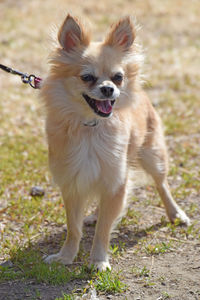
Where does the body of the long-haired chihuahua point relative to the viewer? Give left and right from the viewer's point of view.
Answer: facing the viewer and to the left of the viewer

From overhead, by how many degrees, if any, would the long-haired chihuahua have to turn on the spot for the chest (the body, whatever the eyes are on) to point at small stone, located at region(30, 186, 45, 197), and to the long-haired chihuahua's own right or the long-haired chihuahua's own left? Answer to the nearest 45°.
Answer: approximately 90° to the long-haired chihuahua's own right
